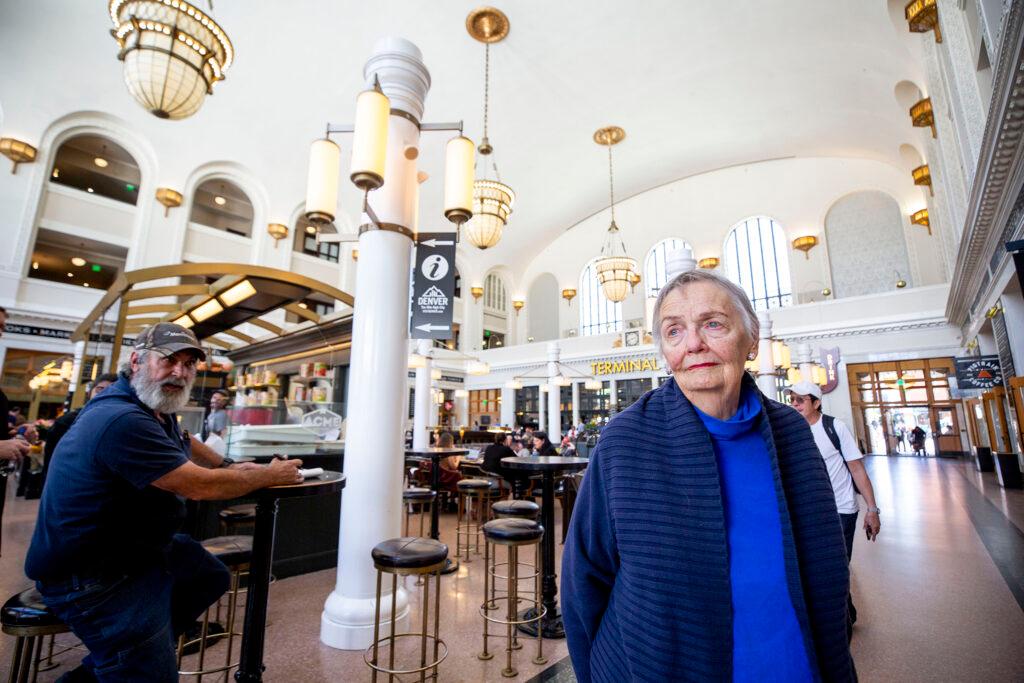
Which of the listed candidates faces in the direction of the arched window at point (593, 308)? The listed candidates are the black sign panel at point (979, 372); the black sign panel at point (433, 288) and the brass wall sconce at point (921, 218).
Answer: the brass wall sconce

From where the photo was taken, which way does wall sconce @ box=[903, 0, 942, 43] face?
to the viewer's left

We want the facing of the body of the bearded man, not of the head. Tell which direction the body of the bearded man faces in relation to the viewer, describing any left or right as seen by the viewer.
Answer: facing to the right of the viewer

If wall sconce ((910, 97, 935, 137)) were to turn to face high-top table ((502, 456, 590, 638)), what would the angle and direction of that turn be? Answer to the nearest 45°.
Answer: approximately 90° to its left

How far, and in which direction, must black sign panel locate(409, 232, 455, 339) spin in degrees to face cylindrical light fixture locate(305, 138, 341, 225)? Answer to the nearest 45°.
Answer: approximately 45° to its right

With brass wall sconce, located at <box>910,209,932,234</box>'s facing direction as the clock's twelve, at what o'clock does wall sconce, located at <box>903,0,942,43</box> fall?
The wall sconce is roughly at 9 o'clock from the brass wall sconce.

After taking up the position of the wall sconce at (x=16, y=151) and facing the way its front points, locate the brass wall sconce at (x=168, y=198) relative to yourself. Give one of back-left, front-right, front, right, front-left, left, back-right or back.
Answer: front-left

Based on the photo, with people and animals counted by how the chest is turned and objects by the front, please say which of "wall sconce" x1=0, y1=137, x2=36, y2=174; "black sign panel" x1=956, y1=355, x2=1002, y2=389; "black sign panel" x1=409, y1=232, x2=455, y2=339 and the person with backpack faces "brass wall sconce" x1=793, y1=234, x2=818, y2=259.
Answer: the wall sconce

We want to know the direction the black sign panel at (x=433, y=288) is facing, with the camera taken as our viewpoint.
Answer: facing the viewer

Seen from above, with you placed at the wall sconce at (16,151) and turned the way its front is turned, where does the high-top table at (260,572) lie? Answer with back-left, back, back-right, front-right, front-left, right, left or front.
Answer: front-right

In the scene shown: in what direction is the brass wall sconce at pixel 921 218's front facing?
to the viewer's left

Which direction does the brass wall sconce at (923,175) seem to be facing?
to the viewer's left

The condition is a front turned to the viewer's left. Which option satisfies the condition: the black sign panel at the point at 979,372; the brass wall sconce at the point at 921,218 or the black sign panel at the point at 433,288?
the brass wall sconce

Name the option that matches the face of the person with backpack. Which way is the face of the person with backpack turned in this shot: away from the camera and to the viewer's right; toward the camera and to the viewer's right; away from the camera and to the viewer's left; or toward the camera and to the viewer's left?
toward the camera and to the viewer's left

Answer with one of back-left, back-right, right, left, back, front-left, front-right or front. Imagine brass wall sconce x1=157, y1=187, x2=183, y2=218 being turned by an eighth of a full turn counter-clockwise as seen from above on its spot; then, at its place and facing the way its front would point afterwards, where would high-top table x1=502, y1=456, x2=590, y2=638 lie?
right

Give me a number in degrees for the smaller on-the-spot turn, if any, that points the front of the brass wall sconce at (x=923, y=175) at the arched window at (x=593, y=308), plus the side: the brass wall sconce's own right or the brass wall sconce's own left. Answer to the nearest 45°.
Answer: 0° — it already faces it

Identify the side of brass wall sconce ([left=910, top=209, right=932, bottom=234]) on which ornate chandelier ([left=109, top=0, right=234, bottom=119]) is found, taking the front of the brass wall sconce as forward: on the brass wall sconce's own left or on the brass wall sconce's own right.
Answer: on the brass wall sconce's own left

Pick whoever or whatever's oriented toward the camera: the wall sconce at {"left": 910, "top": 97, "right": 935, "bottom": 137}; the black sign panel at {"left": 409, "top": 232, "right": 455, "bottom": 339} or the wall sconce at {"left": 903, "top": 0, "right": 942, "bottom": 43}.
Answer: the black sign panel

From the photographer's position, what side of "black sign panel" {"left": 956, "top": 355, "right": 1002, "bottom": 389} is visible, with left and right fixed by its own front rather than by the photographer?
front
